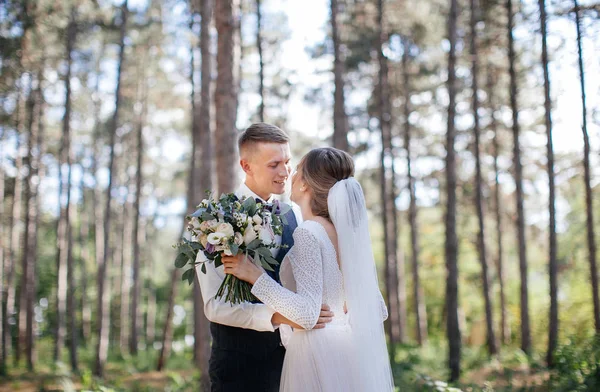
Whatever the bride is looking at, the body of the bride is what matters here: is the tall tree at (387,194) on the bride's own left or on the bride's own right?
on the bride's own right

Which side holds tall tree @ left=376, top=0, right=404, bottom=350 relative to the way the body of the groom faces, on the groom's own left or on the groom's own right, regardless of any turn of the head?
on the groom's own left

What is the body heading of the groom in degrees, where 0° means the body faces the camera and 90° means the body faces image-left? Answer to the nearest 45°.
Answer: approximately 315°

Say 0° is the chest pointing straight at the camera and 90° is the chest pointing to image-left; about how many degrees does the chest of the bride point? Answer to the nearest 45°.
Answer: approximately 135°

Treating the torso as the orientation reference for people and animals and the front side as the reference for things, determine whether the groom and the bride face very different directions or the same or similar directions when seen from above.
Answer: very different directions
